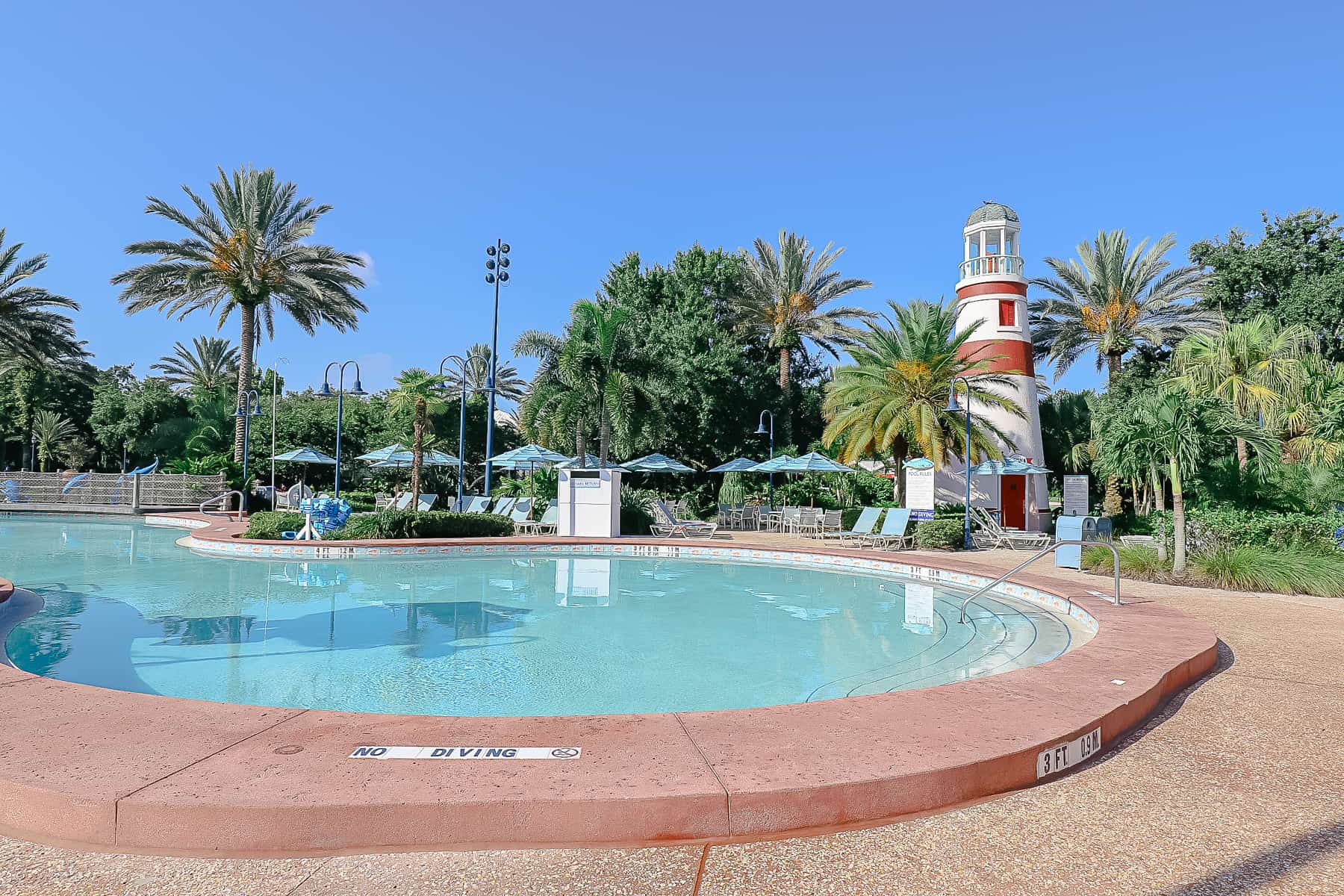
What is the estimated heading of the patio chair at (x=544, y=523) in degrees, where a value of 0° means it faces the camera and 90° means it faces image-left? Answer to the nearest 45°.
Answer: approximately 45°

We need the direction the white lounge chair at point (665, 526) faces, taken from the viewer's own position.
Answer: facing to the right of the viewer

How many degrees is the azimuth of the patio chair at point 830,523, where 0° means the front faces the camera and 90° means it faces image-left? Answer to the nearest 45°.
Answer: approximately 45°

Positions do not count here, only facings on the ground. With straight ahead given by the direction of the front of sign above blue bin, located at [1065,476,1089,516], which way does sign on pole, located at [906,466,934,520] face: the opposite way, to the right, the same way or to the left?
the same way

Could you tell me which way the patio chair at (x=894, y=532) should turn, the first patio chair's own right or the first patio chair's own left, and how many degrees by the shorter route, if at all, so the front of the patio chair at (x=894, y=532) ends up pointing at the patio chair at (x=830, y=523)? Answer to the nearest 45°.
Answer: approximately 90° to the first patio chair's own right

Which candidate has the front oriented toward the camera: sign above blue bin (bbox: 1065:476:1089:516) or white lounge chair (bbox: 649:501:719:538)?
the sign above blue bin

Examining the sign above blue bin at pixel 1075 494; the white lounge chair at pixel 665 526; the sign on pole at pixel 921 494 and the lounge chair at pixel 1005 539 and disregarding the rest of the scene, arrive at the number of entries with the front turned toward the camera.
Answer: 2

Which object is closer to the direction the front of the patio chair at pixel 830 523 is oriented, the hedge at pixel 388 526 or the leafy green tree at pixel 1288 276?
the hedge

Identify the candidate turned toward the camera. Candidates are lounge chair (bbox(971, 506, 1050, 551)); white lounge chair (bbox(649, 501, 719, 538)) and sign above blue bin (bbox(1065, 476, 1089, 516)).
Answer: the sign above blue bin

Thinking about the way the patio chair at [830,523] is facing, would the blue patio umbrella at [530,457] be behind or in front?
in front

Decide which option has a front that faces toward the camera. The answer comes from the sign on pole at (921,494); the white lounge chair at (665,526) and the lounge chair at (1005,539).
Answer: the sign on pole

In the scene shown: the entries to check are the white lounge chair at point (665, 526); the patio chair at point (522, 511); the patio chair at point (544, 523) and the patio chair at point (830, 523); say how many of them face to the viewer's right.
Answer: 1

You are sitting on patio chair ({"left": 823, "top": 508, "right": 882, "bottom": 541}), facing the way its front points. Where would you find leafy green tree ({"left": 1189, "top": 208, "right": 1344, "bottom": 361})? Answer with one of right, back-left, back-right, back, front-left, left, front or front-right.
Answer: back

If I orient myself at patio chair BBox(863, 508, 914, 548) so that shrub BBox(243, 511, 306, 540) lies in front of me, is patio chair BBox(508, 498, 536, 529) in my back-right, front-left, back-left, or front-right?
front-right

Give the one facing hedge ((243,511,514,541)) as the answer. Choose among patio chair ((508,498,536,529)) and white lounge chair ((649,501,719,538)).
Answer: the patio chair

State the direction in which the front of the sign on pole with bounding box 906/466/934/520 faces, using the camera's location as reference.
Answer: facing the viewer

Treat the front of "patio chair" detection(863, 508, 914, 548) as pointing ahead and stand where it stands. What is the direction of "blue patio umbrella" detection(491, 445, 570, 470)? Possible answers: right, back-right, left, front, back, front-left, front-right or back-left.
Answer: front-right

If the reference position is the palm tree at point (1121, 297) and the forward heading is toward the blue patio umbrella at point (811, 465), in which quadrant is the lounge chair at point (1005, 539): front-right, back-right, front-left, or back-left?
front-left

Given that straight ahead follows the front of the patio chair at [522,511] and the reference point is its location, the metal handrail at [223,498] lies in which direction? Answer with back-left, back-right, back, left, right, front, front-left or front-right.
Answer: right

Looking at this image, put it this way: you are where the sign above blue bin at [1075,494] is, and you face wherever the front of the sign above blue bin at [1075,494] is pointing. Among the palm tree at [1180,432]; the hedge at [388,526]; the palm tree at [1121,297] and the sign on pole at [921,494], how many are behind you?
1
